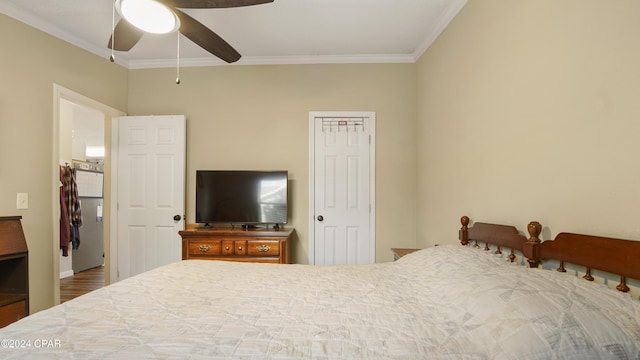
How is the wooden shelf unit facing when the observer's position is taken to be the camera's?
facing the viewer and to the right of the viewer

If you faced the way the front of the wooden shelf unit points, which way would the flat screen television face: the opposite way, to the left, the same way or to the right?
to the right

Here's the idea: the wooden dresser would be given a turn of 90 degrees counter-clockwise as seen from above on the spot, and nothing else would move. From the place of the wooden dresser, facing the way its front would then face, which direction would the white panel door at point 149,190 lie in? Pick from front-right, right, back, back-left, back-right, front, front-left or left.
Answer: back-left

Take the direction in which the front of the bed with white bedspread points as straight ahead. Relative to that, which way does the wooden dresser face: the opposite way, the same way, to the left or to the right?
to the left

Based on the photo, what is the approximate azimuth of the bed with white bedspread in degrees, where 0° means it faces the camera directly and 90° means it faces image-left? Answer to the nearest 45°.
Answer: approximately 90°

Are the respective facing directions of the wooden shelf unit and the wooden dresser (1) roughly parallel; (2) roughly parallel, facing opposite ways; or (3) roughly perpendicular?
roughly perpendicular

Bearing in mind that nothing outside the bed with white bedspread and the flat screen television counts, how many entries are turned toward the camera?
1

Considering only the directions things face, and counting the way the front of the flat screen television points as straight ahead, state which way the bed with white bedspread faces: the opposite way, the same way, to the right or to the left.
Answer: to the right
